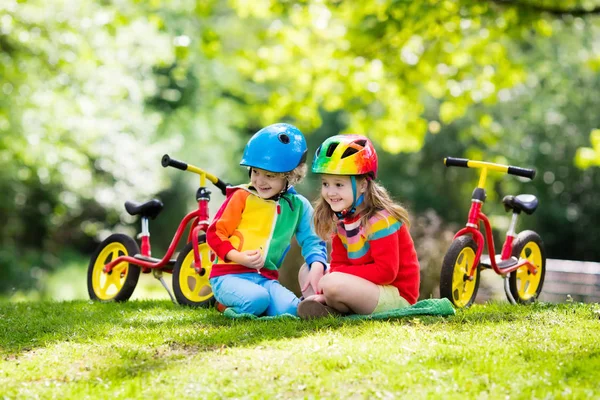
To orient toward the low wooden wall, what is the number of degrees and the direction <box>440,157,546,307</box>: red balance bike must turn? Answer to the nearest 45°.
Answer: approximately 135° to its right

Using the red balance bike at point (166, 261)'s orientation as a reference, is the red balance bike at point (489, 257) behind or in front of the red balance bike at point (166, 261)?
in front

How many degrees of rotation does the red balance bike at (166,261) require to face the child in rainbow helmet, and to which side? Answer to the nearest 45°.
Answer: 0° — it already faces them

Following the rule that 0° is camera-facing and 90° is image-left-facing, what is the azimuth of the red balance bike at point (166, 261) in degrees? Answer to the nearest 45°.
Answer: approximately 315°

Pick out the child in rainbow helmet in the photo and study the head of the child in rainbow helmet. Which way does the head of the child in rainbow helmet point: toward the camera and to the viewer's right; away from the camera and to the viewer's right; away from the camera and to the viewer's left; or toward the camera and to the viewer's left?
toward the camera and to the viewer's left

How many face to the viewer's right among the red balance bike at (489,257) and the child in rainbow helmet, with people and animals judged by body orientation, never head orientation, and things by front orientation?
0

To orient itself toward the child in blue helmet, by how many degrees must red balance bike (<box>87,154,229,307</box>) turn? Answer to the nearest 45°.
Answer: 0° — it already faces them

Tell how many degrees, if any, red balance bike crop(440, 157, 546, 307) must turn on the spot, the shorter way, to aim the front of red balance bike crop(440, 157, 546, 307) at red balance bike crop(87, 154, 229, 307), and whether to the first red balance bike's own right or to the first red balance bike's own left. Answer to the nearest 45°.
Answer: approximately 45° to the first red balance bike's own right

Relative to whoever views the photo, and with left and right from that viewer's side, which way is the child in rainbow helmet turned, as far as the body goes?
facing the viewer and to the left of the viewer
